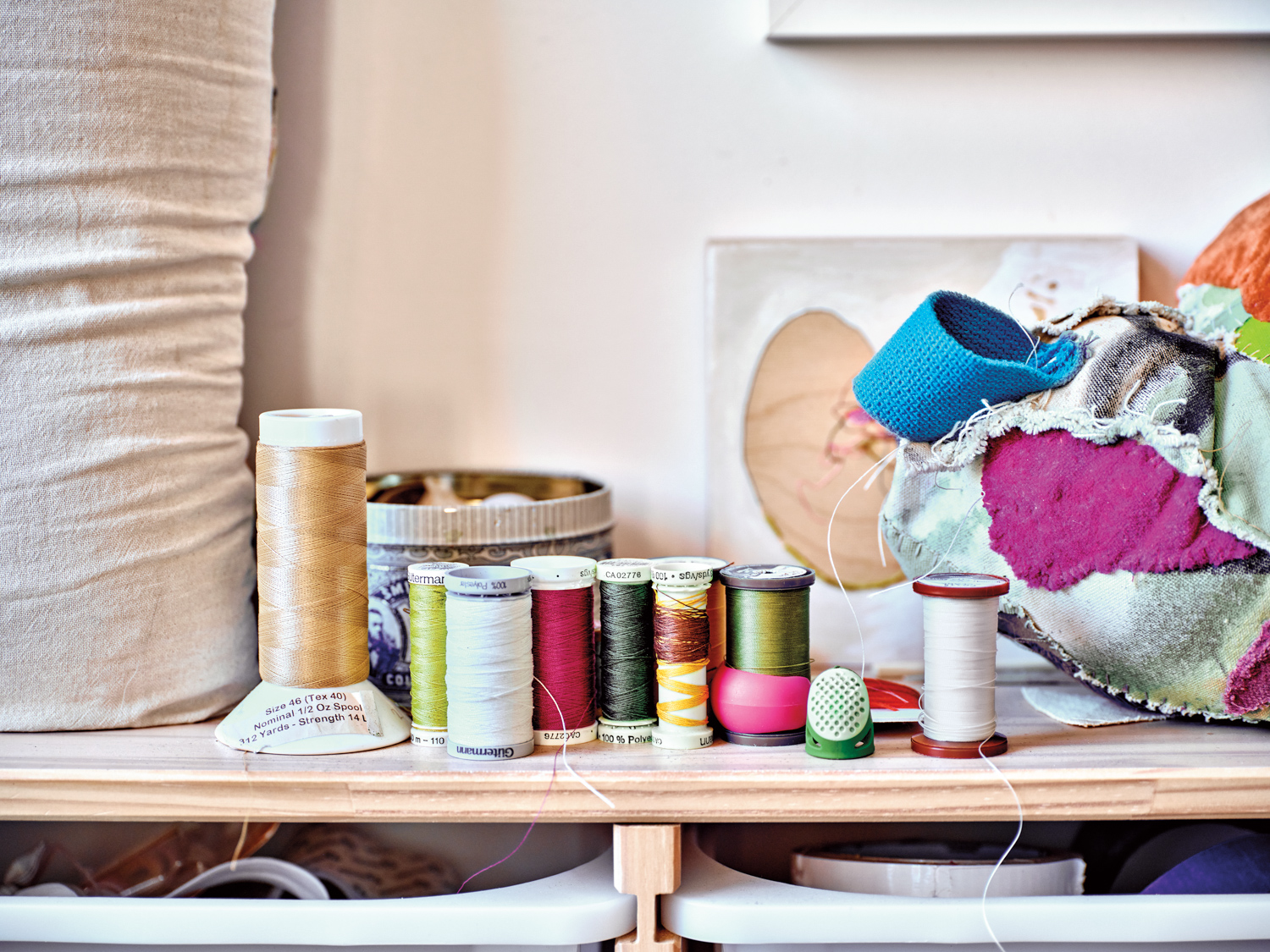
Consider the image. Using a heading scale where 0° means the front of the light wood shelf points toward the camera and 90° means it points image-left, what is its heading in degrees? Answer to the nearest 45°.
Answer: approximately 0°

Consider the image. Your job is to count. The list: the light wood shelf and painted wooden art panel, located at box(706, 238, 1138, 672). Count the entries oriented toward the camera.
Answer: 2
